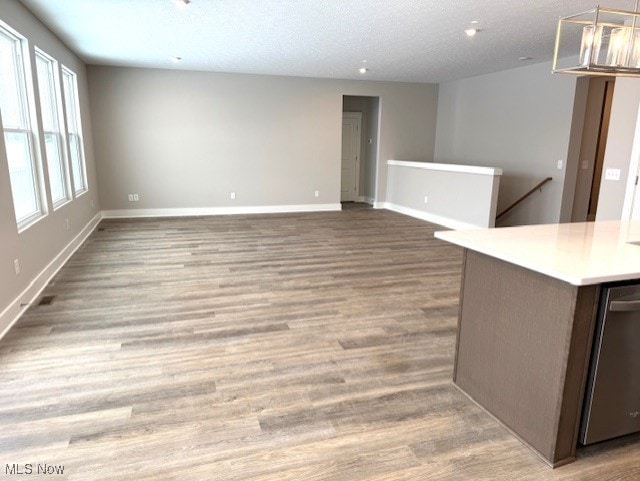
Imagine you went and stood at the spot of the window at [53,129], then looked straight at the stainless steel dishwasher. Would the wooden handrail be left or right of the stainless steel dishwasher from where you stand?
left

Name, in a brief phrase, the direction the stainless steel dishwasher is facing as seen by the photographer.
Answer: facing the viewer and to the right of the viewer

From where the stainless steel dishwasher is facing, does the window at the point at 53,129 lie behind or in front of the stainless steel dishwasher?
behind

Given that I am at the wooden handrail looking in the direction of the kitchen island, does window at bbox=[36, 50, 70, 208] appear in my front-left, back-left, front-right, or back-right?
front-right

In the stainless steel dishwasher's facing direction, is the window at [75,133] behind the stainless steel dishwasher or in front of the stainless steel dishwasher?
behind

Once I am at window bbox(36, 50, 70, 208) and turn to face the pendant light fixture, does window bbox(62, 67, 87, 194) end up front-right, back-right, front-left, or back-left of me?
back-left

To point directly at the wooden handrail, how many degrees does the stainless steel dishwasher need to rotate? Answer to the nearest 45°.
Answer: approximately 135° to its left

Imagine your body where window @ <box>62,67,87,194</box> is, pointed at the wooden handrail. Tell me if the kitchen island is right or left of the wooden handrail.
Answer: right
